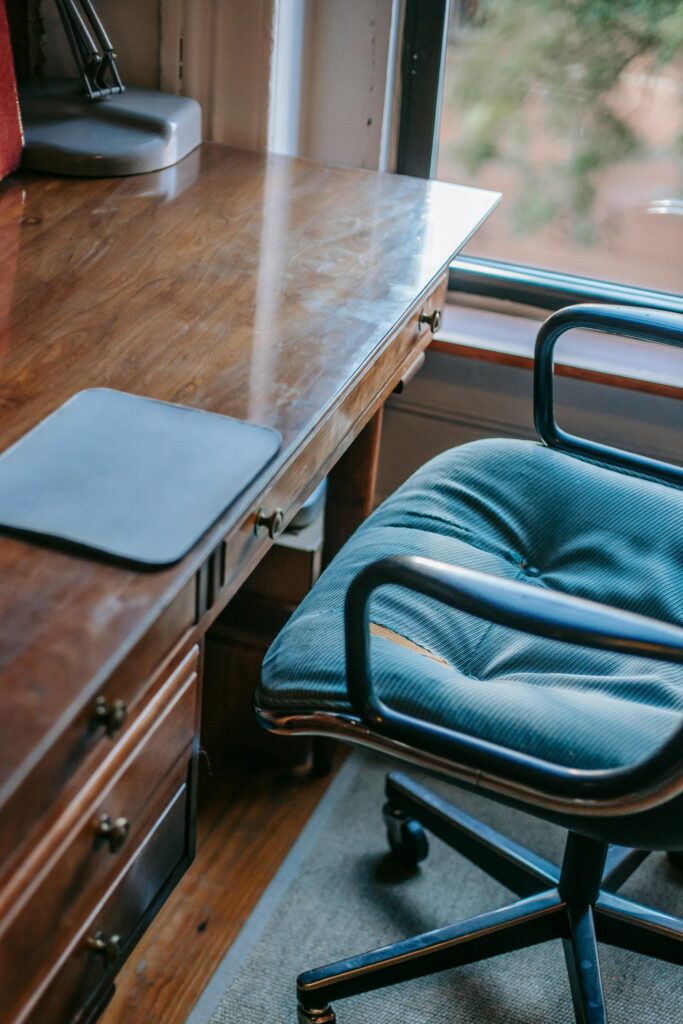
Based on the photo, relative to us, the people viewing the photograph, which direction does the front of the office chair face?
facing away from the viewer and to the left of the viewer

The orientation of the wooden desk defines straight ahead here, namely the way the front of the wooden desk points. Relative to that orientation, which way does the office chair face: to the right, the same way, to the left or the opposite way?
the opposite way

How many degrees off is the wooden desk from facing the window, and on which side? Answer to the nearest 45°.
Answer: approximately 90° to its left

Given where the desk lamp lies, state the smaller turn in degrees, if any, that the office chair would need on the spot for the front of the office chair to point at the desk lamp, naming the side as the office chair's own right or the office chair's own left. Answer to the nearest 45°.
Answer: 0° — it already faces it

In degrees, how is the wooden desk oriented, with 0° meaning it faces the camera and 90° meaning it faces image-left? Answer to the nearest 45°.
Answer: approximately 315°
